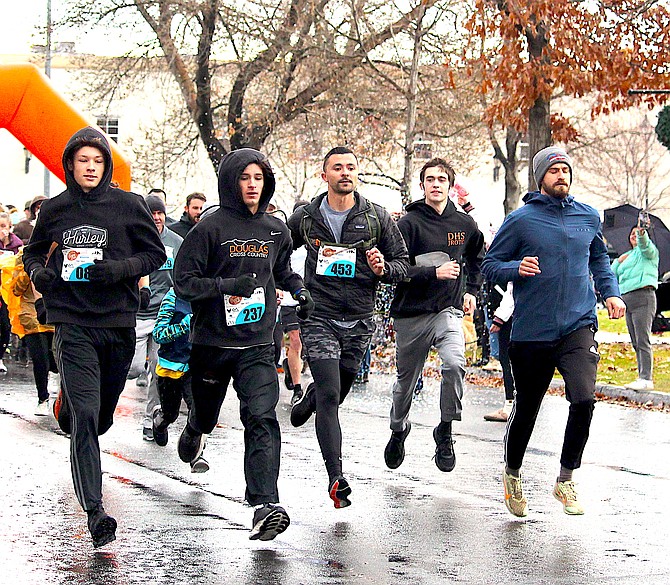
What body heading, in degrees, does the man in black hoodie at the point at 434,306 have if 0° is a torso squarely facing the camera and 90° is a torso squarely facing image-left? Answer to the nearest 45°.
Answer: approximately 0°

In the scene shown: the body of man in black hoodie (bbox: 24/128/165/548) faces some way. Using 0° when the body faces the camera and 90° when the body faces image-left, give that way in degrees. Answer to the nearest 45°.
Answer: approximately 0°

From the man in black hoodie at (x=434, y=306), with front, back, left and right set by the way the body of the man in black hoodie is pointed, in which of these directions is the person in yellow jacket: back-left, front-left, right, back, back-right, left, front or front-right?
back-right

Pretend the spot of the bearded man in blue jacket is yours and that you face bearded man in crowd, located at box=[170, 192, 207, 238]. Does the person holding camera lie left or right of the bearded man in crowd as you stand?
right

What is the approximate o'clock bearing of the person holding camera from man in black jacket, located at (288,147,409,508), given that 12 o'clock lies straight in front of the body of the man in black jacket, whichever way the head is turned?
The person holding camera is roughly at 7 o'clock from the man in black jacket.

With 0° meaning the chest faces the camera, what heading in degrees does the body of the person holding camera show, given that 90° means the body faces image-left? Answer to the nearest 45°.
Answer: approximately 45°

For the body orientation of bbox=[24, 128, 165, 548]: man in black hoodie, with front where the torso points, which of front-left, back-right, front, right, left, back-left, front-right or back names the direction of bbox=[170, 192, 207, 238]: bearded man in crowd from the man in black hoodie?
back
